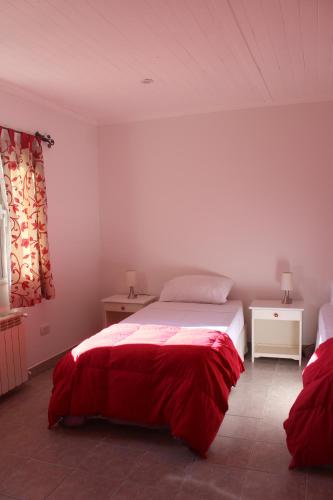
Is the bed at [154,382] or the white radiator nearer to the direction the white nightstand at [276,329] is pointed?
the bed

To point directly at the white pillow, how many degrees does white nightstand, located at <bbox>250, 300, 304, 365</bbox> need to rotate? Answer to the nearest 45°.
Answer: approximately 90° to its right

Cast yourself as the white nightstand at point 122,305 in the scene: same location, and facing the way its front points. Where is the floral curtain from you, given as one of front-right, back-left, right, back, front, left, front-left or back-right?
front-right

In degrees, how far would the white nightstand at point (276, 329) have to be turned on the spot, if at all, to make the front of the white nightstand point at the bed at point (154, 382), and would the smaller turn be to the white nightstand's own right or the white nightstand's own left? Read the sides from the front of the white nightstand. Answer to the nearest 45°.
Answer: approximately 45° to the white nightstand's own right

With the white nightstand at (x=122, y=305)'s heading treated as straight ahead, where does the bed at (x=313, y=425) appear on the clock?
The bed is roughly at 11 o'clock from the white nightstand.

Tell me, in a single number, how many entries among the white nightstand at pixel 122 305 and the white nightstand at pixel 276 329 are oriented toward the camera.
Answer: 2

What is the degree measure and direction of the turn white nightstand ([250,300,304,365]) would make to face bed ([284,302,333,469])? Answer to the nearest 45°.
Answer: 0° — it already faces it

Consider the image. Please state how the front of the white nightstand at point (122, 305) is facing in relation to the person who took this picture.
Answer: facing the viewer

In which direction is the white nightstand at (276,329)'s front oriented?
toward the camera

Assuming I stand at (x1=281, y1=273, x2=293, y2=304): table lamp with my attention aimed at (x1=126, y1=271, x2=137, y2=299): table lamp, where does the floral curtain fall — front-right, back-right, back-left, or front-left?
front-left

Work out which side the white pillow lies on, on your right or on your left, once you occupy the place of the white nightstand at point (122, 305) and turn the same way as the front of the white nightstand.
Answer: on your left

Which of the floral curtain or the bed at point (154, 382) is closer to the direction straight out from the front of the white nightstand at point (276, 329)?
the bed

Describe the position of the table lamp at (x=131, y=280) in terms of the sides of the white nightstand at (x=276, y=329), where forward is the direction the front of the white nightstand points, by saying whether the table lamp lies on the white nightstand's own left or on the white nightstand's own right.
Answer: on the white nightstand's own right
